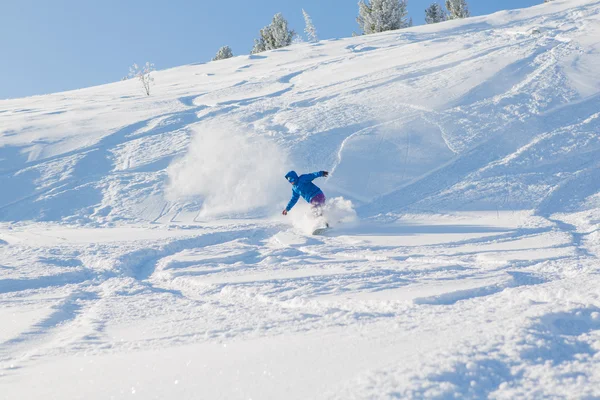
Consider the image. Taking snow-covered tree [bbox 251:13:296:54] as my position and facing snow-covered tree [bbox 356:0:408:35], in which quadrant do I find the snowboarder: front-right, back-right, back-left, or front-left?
front-right

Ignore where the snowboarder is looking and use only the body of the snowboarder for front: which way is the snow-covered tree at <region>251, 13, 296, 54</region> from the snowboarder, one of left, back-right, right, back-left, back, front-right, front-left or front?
back-right

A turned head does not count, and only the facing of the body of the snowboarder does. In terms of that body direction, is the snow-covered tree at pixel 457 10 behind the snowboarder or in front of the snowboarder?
behind

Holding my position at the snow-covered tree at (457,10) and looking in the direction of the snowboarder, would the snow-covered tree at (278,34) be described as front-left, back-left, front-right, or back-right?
front-right

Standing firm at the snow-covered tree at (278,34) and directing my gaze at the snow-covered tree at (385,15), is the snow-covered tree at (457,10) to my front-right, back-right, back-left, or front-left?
front-left

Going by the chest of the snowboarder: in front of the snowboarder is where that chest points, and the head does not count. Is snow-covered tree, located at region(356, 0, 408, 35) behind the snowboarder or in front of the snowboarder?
behind

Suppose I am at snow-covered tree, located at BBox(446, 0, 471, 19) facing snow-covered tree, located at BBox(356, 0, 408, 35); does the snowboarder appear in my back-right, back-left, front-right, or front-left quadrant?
front-left

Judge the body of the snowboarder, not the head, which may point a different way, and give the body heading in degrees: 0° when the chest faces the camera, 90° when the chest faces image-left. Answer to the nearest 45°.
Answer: approximately 45°

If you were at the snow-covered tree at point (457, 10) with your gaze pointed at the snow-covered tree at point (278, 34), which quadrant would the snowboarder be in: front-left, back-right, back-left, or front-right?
front-left
